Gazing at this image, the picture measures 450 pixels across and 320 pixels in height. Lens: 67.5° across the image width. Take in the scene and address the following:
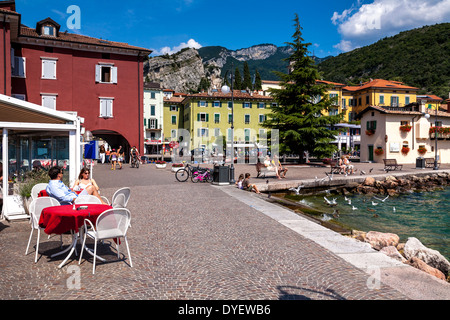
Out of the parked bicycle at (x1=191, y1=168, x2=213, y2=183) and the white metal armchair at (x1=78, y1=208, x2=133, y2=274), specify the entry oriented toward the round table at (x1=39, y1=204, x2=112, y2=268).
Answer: the white metal armchair

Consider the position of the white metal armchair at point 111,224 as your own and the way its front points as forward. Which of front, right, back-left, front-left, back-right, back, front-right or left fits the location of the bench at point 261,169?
right

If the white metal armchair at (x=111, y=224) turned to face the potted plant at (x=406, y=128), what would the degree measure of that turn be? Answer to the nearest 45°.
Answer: approximately 90° to its right

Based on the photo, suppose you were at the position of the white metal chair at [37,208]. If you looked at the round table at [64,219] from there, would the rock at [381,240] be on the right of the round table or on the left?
left

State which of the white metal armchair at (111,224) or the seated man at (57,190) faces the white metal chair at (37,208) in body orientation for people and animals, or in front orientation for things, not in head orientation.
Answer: the white metal armchair at (111,224)

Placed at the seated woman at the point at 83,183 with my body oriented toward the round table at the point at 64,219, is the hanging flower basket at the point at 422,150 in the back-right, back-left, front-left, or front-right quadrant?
back-left

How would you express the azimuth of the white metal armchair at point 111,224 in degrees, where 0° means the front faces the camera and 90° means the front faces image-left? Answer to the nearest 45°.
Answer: approximately 135°

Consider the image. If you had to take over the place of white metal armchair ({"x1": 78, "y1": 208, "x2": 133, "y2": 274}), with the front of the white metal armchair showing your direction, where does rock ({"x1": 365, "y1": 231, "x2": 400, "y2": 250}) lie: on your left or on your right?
on your right

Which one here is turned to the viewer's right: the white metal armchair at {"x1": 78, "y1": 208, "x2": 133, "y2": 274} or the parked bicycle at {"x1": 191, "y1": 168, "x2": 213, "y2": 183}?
the parked bicycle

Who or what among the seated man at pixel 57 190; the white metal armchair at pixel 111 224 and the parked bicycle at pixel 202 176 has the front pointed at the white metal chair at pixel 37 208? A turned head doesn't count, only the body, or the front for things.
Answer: the white metal armchair at pixel 111 224
